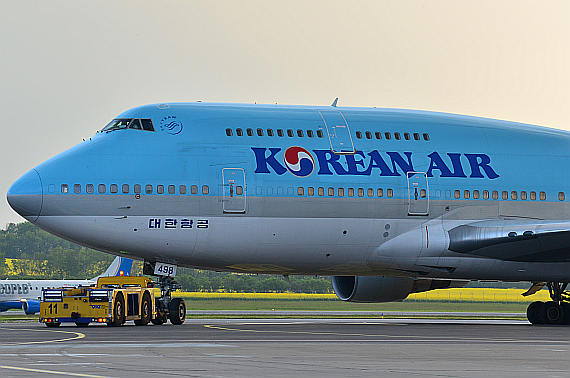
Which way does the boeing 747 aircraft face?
to the viewer's left

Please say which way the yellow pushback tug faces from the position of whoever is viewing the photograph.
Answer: facing the viewer and to the left of the viewer

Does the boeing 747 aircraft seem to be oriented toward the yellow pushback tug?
yes

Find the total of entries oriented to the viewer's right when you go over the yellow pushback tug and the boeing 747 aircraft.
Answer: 0
